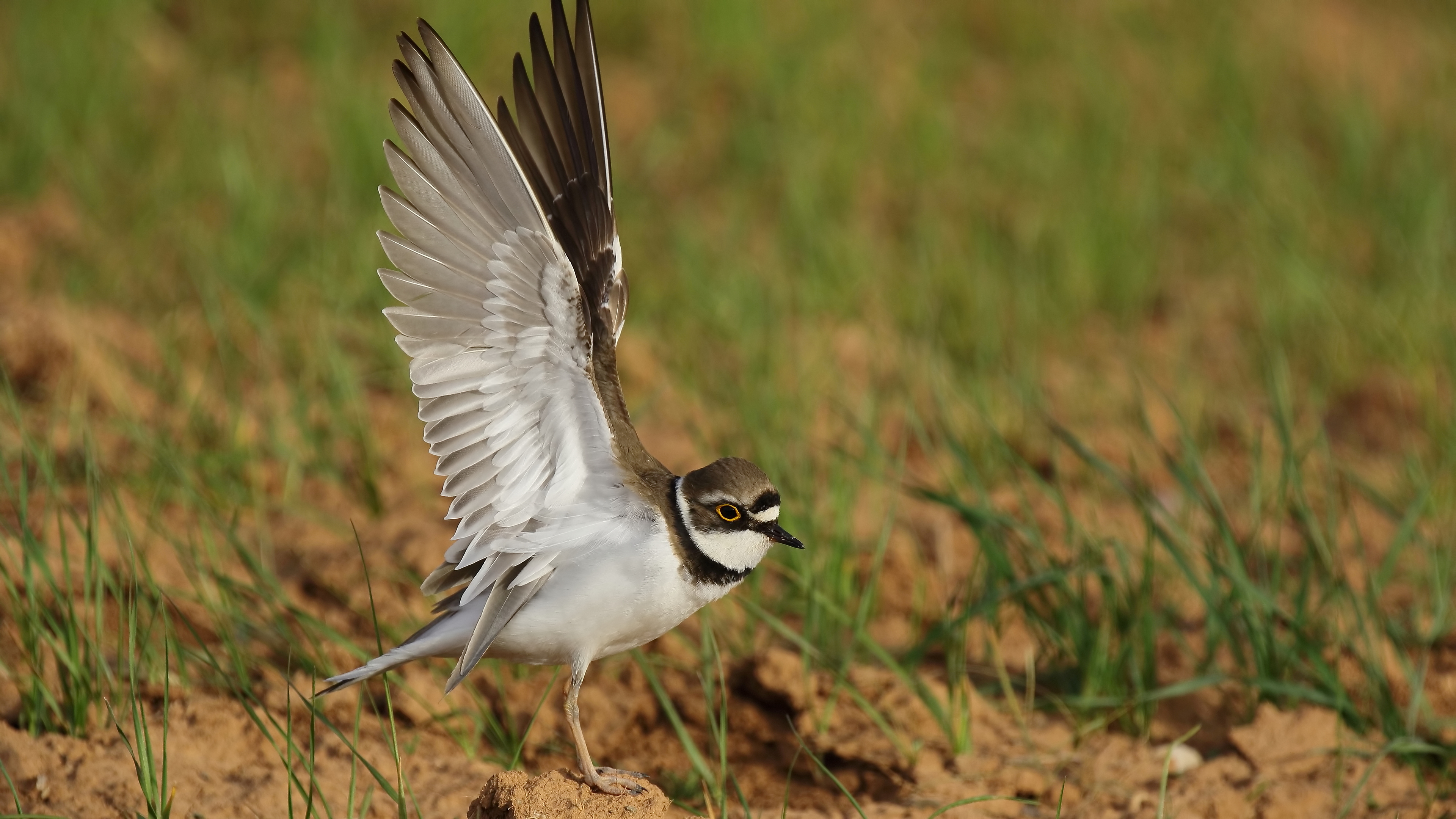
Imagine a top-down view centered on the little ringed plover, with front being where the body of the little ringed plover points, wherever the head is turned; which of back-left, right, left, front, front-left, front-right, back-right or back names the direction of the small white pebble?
front

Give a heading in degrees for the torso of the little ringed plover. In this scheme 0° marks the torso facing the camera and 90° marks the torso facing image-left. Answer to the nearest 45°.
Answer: approximately 270°
